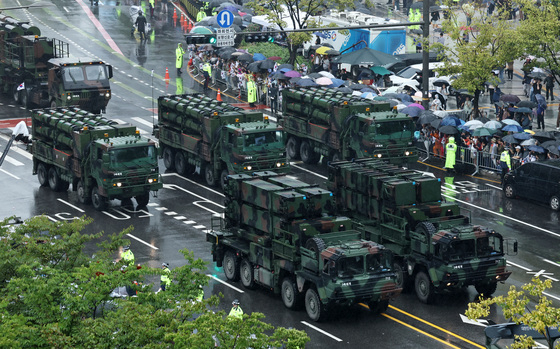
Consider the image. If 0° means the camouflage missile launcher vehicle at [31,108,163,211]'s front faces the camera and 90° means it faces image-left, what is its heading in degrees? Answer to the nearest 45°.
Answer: approximately 315°

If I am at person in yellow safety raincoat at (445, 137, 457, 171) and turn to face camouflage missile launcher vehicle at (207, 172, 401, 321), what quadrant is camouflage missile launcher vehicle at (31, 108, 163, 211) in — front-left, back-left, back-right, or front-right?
front-right

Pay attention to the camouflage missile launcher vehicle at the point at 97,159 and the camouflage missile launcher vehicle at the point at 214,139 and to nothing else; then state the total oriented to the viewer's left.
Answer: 0

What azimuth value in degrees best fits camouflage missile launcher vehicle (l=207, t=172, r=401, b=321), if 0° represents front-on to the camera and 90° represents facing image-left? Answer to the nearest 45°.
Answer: approximately 315°

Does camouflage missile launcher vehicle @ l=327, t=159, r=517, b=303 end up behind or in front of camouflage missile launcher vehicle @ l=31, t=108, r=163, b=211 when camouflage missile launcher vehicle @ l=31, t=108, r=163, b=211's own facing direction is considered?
in front

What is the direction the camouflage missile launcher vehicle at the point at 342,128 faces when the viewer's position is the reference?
facing the viewer and to the right of the viewer

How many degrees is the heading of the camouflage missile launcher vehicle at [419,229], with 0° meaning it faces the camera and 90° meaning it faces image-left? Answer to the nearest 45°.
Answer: approximately 315°

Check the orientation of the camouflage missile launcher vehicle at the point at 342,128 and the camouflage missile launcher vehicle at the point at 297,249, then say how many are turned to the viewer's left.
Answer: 0

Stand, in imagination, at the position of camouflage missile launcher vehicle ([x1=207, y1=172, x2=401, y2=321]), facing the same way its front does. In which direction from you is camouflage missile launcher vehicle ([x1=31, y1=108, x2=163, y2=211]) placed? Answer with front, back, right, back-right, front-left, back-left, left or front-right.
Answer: back

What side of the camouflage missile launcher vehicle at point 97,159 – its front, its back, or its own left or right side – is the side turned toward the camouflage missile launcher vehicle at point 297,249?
front

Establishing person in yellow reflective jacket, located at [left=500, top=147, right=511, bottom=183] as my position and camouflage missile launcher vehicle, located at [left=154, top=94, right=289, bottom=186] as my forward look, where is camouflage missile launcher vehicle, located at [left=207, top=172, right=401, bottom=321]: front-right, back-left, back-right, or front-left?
front-left
